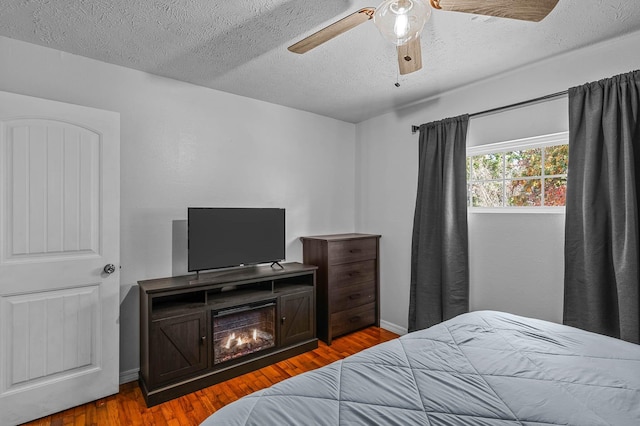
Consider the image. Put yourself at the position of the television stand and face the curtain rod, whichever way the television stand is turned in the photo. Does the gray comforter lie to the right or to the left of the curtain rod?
right

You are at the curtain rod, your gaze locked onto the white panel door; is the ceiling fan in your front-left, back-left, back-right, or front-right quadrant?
front-left

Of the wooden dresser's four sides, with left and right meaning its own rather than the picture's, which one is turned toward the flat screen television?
right

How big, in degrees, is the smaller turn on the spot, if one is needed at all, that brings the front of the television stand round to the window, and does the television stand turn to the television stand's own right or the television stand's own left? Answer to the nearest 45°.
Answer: approximately 45° to the television stand's own left

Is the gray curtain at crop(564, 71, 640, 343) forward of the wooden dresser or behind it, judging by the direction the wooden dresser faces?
forward

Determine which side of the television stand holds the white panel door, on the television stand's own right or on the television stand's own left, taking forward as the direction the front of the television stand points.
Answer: on the television stand's own right

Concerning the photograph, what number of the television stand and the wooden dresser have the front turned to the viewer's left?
0

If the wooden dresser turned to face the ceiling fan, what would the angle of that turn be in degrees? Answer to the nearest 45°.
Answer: approximately 45° to its right

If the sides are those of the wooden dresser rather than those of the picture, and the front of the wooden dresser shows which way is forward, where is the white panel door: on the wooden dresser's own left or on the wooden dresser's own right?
on the wooden dresser's own right

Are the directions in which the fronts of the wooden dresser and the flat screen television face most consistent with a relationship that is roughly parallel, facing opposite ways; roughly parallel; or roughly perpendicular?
roughly parallel

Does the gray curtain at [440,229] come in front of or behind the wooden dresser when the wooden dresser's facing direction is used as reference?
in front

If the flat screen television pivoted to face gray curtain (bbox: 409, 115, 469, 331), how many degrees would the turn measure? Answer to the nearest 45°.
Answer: approximately 45° to its left

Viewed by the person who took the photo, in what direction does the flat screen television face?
facing the viewer and to the right of the viewer

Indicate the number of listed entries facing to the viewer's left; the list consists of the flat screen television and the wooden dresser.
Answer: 0
